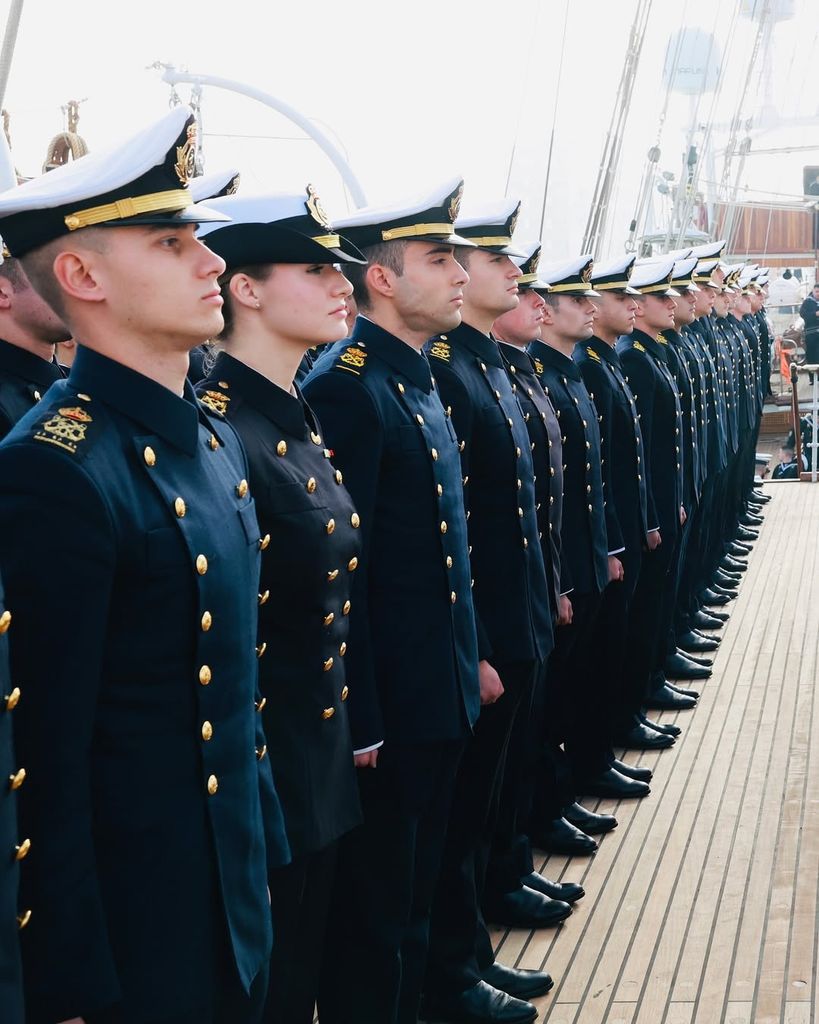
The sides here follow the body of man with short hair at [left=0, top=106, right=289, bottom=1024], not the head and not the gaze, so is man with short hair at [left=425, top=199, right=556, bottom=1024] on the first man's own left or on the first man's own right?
on the first man's own left

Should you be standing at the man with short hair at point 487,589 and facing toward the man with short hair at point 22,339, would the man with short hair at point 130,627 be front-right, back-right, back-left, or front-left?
front-left

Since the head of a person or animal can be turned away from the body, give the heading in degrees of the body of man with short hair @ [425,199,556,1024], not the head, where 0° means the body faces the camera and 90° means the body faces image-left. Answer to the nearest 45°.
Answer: approximately 270°

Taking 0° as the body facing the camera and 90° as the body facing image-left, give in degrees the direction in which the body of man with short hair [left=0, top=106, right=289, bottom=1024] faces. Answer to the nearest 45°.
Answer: approximately 315°

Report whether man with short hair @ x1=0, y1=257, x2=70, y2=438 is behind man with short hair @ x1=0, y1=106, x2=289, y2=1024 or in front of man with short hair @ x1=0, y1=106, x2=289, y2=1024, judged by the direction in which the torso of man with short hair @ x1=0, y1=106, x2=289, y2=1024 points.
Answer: behind

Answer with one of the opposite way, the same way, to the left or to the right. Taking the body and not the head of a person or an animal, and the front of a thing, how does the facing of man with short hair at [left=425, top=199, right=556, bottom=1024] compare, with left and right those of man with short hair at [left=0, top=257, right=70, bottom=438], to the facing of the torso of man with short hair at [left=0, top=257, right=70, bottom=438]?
the same way

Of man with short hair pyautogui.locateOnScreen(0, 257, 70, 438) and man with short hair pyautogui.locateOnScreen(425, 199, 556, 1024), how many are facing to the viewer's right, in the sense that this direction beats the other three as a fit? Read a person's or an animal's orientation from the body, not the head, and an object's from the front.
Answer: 2

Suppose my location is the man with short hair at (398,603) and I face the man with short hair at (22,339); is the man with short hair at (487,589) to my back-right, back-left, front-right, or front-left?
back-right

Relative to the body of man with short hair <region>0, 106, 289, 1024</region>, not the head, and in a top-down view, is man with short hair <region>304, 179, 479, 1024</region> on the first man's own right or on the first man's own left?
on the first man's own left

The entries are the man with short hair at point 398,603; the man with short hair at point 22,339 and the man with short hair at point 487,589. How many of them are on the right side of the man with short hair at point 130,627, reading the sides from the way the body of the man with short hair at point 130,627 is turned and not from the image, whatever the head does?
0

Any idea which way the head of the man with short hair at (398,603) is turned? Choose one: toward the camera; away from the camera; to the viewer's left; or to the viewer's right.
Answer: to the viewer's right

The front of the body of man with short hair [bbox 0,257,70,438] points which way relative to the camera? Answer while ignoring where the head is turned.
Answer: to the viewer's right
